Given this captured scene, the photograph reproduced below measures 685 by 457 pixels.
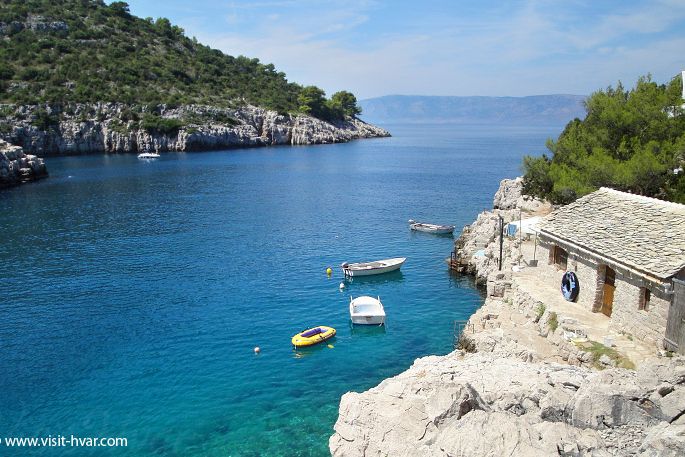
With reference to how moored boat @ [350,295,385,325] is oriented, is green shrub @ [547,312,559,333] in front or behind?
behind

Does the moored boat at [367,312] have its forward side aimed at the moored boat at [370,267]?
yes

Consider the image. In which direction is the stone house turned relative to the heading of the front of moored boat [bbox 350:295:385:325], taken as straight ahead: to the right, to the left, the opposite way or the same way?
to the left

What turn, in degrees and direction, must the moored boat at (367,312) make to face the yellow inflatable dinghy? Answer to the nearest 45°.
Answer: approximately 135° to its left

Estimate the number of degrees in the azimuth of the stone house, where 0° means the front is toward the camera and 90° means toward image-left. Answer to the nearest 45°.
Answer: approximately 45°

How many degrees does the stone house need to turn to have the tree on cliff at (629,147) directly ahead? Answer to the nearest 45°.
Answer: approximately 135° to its right

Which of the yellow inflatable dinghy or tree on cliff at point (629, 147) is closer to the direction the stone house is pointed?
the yellow inflatable dinghy

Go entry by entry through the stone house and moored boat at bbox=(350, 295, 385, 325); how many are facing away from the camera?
1

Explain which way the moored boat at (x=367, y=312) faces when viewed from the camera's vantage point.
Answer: facing away from the viewer

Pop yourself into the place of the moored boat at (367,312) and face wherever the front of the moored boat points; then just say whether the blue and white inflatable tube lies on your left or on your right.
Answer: on your right
